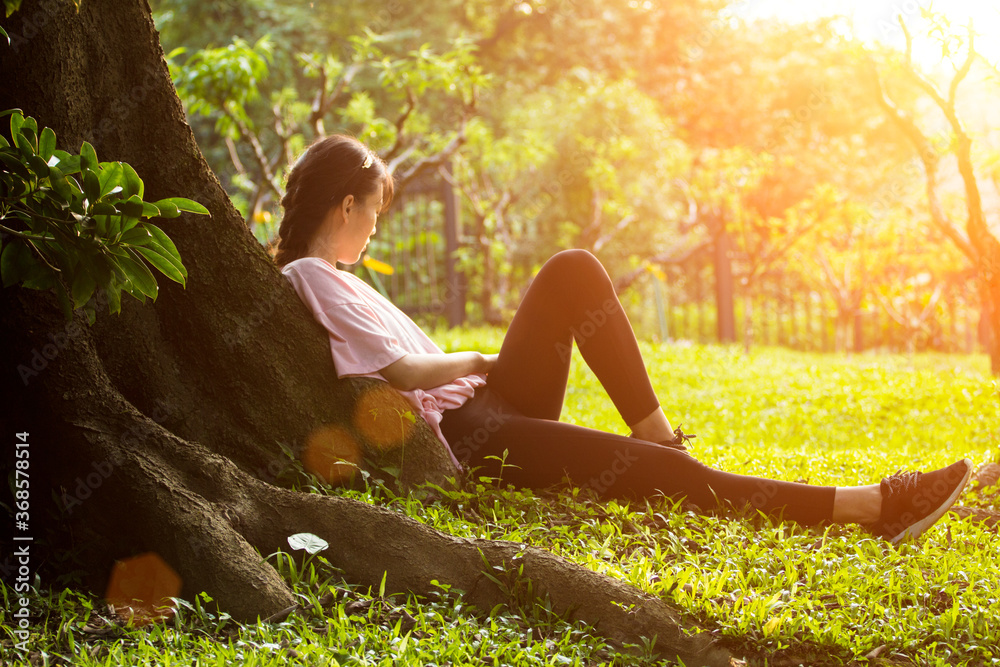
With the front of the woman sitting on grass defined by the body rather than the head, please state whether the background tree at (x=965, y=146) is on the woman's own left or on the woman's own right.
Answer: on the woman's own left

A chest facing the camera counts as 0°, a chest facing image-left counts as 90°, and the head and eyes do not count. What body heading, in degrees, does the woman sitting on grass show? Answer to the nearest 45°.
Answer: approximately 270°

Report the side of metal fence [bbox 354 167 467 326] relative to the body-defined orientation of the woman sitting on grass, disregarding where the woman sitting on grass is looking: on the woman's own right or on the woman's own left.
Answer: on the woman's own left

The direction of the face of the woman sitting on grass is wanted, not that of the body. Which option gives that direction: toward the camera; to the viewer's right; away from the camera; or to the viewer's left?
to the viewer's right
